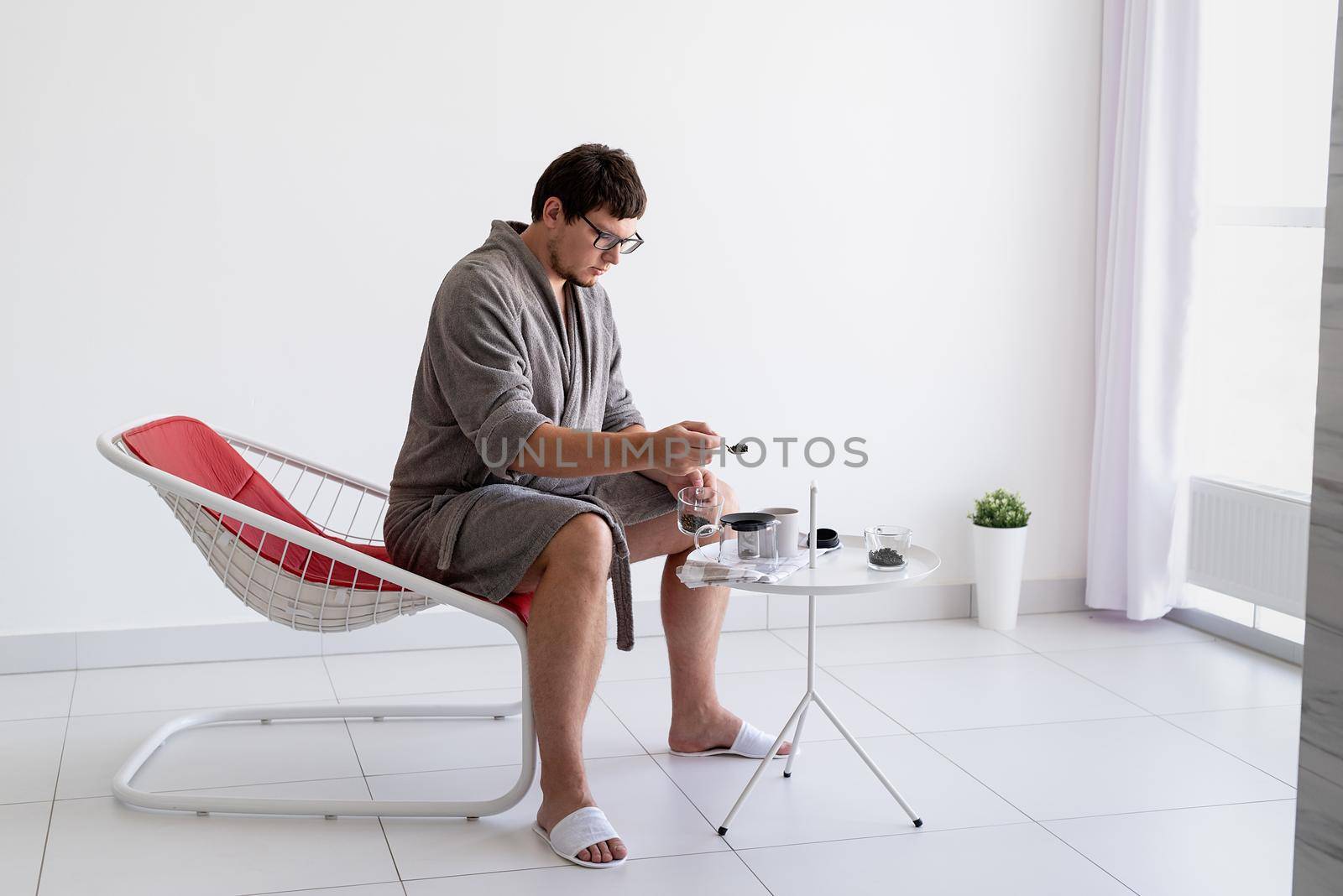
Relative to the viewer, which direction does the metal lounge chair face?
to the viewer's right

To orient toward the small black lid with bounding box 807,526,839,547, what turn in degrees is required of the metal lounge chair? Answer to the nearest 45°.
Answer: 0° — it already faces it

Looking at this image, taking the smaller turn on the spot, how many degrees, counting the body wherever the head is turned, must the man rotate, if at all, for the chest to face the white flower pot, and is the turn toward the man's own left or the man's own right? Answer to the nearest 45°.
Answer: approximately 90° to the man's own left

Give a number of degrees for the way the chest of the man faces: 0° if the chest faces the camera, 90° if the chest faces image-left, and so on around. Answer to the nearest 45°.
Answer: approximately 315°
